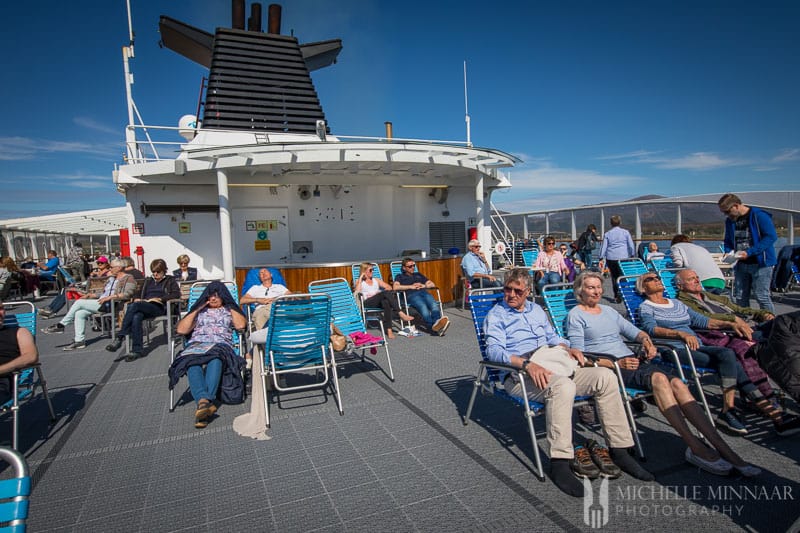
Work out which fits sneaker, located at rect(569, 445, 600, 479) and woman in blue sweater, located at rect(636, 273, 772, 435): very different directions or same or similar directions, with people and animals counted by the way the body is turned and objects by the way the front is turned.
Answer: same or similar directions

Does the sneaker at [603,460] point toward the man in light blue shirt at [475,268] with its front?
no

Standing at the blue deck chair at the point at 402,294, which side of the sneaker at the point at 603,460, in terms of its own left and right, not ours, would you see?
back

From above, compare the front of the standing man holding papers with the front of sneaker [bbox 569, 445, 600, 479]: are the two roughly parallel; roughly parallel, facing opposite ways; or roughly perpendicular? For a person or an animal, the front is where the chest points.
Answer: roughly perpendicular

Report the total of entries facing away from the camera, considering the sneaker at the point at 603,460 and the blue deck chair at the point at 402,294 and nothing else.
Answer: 0

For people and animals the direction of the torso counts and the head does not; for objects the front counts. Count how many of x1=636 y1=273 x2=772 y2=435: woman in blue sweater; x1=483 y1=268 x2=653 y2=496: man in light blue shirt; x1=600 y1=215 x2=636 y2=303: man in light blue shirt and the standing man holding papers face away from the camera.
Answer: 1

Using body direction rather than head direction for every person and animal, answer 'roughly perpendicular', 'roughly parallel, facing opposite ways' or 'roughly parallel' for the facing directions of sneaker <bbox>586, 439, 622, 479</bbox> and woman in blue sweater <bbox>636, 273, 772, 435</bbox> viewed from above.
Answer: roughly parallel

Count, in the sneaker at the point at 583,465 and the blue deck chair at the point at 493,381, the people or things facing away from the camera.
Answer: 0

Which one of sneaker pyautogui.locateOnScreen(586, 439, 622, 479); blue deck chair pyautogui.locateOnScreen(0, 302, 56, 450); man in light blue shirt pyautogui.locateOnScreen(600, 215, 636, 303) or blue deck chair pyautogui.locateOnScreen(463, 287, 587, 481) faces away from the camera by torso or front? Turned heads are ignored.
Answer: the man in light blue shirt

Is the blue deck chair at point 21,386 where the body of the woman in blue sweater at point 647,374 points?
no

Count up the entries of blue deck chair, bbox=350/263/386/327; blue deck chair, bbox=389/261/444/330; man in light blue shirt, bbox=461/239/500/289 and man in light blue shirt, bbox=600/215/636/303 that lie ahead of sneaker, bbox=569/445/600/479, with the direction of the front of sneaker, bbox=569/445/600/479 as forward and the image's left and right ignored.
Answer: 0

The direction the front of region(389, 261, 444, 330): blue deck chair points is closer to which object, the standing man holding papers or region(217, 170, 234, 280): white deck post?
the standing man holding papers

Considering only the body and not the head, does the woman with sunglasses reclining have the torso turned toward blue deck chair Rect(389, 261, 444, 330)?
no

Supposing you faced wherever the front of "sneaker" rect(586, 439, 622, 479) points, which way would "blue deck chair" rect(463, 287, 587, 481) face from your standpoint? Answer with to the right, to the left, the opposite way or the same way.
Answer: the same way

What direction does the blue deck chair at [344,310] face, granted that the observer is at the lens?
facing the viewer and to the right of the viewer

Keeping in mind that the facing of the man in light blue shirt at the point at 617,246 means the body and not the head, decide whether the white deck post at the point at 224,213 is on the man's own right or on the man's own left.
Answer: on the man's own left

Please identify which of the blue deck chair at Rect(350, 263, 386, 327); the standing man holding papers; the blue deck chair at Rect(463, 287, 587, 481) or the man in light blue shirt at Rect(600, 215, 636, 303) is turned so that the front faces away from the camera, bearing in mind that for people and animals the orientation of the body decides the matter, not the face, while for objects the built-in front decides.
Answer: the man in light blue shirt

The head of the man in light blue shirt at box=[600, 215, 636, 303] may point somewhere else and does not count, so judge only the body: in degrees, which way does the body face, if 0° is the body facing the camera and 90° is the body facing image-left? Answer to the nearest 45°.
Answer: approximately 180°

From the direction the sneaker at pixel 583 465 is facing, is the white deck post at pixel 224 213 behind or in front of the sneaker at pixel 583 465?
behind
